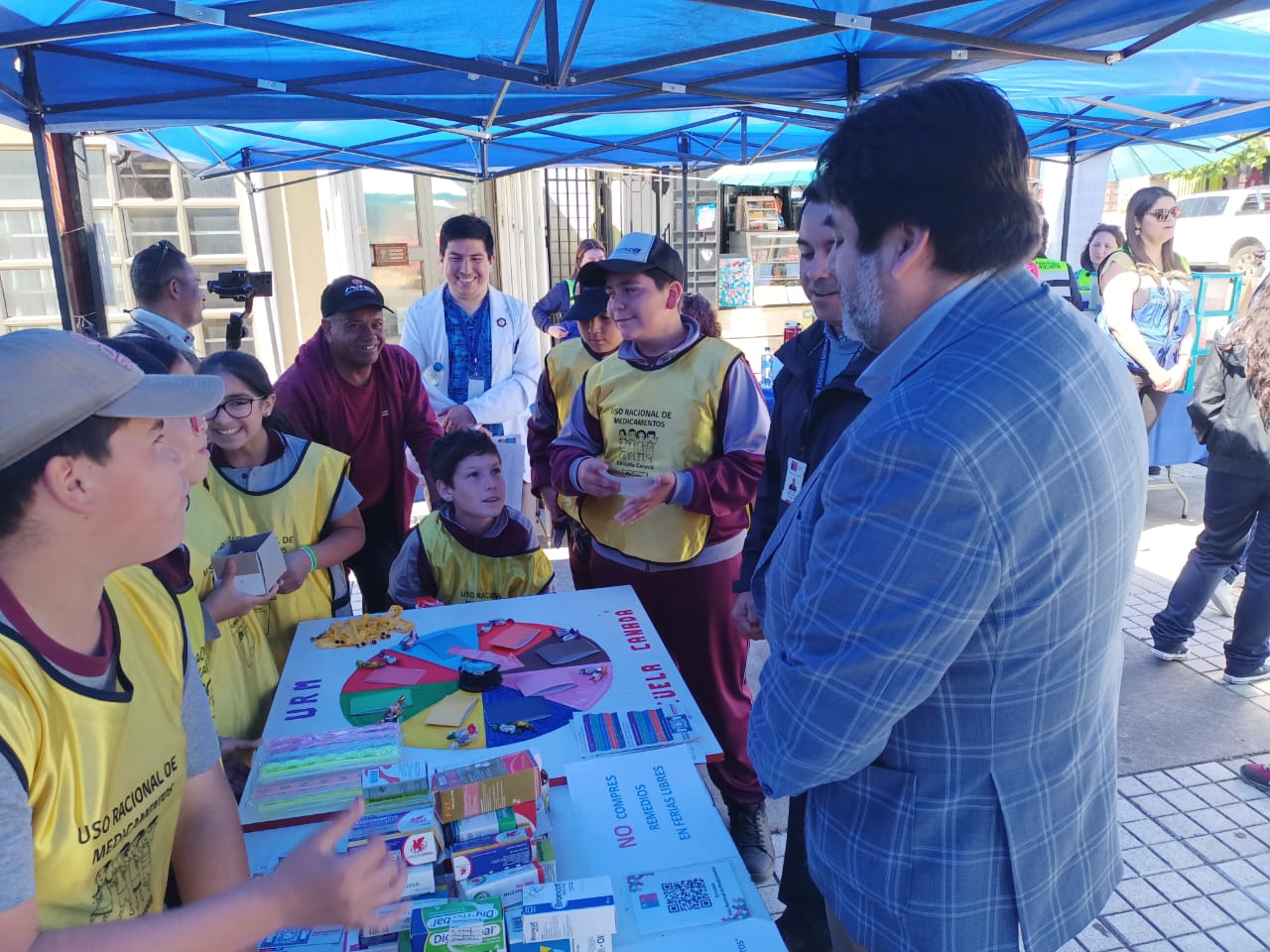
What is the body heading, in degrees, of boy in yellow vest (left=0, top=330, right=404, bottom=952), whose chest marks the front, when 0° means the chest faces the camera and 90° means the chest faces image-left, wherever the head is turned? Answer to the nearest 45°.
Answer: approximately 315°

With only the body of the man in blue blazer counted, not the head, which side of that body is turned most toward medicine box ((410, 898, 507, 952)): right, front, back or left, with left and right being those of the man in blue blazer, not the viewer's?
left

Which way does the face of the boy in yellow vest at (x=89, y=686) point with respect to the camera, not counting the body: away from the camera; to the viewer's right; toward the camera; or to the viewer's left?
to the viewer's right

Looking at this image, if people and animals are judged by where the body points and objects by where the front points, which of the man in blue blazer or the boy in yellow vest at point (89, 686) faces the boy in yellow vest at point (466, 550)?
the man in blue blazer

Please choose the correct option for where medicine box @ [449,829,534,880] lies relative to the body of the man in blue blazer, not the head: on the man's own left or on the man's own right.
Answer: on the man's own left

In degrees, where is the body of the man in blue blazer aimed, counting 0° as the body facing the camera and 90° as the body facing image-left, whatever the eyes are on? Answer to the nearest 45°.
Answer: approximately 135°
